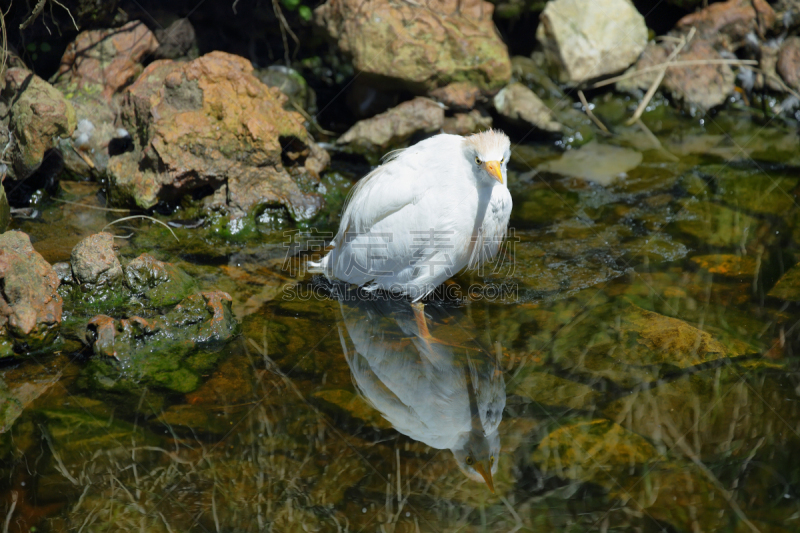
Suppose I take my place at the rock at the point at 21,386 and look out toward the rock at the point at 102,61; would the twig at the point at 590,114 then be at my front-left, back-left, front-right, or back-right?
front-right

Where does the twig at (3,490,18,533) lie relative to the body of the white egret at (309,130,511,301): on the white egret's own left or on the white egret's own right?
on the white egret's own right

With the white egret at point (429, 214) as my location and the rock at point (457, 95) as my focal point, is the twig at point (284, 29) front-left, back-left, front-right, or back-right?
front-left

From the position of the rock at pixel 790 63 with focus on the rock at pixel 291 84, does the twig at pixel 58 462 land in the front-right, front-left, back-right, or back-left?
front-left

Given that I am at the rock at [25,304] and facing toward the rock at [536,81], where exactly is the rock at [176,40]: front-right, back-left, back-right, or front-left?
front-left

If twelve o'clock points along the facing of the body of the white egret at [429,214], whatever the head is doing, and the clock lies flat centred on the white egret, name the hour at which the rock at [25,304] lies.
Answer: The rock is roughly at 4 o'clock from the white egret.

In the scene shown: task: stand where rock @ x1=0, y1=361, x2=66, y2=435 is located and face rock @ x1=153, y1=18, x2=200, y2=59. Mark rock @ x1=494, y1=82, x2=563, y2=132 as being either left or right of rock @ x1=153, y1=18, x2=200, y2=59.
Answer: right

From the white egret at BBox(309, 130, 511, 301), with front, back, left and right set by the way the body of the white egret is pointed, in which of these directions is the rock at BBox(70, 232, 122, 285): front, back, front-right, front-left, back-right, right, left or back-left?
back-right

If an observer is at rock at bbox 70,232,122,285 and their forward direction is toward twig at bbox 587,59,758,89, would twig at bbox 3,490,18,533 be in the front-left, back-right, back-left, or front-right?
back-right

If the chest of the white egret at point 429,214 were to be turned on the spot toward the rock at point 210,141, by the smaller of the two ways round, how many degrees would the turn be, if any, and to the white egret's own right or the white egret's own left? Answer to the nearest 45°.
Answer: approximately 180°

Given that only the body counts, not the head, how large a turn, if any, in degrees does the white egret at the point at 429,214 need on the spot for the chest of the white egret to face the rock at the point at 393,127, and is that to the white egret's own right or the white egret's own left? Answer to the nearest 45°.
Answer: approximately 135° to the white egret's own left

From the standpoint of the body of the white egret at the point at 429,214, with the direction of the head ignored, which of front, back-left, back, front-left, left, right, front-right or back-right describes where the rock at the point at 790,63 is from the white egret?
left

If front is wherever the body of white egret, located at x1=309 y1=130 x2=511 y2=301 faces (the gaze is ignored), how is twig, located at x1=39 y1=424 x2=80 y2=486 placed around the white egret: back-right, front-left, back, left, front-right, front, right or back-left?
right

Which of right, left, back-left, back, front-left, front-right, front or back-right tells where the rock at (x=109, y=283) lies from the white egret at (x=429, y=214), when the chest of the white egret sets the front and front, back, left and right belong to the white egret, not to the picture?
back-right

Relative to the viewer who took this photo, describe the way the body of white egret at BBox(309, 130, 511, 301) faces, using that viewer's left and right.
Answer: facing the viewer and to the right of the viewer

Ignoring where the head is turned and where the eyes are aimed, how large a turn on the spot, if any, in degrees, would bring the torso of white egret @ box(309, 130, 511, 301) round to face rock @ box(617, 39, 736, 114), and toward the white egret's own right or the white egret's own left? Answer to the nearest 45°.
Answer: approximately 90° to the white egret's own left

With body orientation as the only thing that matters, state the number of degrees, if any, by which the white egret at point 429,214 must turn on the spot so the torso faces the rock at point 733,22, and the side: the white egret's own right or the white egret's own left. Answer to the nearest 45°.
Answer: approximately 90° to the white egret's own left

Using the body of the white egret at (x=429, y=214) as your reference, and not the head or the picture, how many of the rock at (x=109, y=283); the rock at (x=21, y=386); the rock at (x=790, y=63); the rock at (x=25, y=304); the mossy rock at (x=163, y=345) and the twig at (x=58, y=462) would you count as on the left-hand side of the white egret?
1
